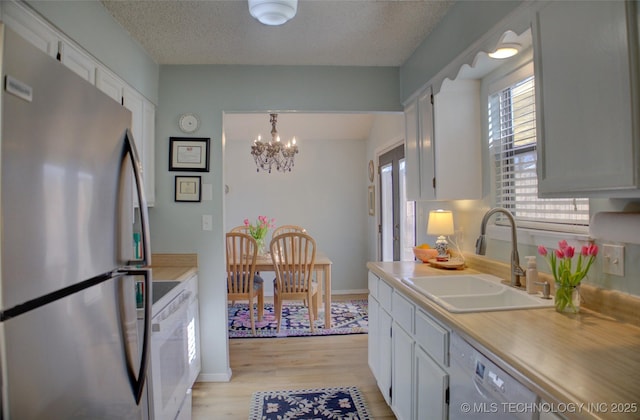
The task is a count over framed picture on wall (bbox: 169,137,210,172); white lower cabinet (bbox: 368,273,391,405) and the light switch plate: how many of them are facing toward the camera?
2

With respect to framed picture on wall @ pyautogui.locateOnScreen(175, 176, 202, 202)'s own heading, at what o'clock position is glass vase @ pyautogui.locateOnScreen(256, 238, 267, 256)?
The glass vase is roughly at 7 o'clock from the framed picture on wall.

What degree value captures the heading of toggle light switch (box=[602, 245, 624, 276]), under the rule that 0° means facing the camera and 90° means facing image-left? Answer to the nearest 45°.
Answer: approximately 45°

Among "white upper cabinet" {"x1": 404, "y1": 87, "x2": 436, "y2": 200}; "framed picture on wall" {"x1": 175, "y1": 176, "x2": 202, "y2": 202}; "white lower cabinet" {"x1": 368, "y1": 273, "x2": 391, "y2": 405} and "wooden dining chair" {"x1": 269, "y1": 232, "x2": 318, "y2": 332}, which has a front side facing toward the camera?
the framed picture on wall

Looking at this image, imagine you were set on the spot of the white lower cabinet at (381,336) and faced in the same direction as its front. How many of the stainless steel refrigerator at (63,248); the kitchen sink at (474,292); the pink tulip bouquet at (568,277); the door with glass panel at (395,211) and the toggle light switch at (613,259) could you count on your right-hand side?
1

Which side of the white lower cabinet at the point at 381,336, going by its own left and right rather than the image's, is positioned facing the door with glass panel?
right

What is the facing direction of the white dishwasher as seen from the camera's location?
facing the viewer and to the left of the viewer

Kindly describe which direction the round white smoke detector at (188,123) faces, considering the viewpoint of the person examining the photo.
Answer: facing the viewer

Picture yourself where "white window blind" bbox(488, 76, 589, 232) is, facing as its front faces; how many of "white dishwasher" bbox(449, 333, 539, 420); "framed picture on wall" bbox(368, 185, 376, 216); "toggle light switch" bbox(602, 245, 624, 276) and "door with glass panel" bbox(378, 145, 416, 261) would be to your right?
2

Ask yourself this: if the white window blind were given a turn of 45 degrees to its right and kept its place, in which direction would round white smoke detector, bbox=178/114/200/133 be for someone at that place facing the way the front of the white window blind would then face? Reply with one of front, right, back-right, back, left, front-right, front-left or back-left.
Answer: front

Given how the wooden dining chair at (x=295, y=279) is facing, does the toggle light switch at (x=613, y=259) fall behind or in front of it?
behind

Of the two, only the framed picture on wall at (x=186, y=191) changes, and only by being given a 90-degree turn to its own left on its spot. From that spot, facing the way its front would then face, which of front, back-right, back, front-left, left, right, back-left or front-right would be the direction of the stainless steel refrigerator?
right

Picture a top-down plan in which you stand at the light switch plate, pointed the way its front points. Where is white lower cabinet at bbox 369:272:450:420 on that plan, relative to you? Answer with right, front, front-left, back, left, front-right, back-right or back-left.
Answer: front-left

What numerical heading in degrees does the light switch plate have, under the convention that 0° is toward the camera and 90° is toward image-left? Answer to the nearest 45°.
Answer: approximately 0°

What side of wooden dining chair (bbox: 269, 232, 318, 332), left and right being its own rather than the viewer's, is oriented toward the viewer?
back

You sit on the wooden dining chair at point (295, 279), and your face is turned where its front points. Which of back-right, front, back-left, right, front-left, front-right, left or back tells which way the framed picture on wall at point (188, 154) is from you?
back-left
